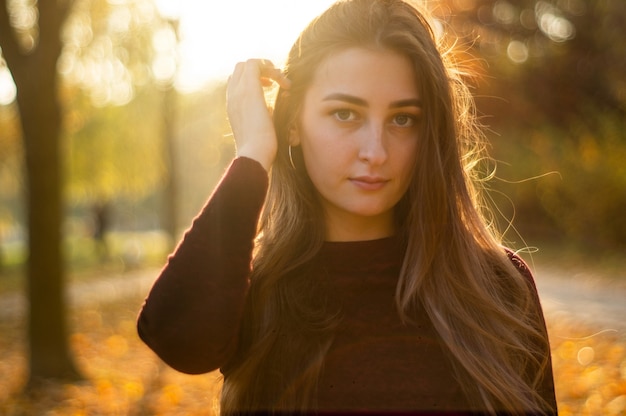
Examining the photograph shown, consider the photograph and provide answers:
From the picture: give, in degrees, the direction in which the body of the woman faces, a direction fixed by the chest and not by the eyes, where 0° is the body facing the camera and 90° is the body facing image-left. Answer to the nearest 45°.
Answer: approximately 0°

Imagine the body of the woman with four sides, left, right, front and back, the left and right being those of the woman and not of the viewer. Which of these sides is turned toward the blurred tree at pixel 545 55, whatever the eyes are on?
back

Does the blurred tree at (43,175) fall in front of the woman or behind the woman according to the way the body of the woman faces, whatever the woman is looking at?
behind
